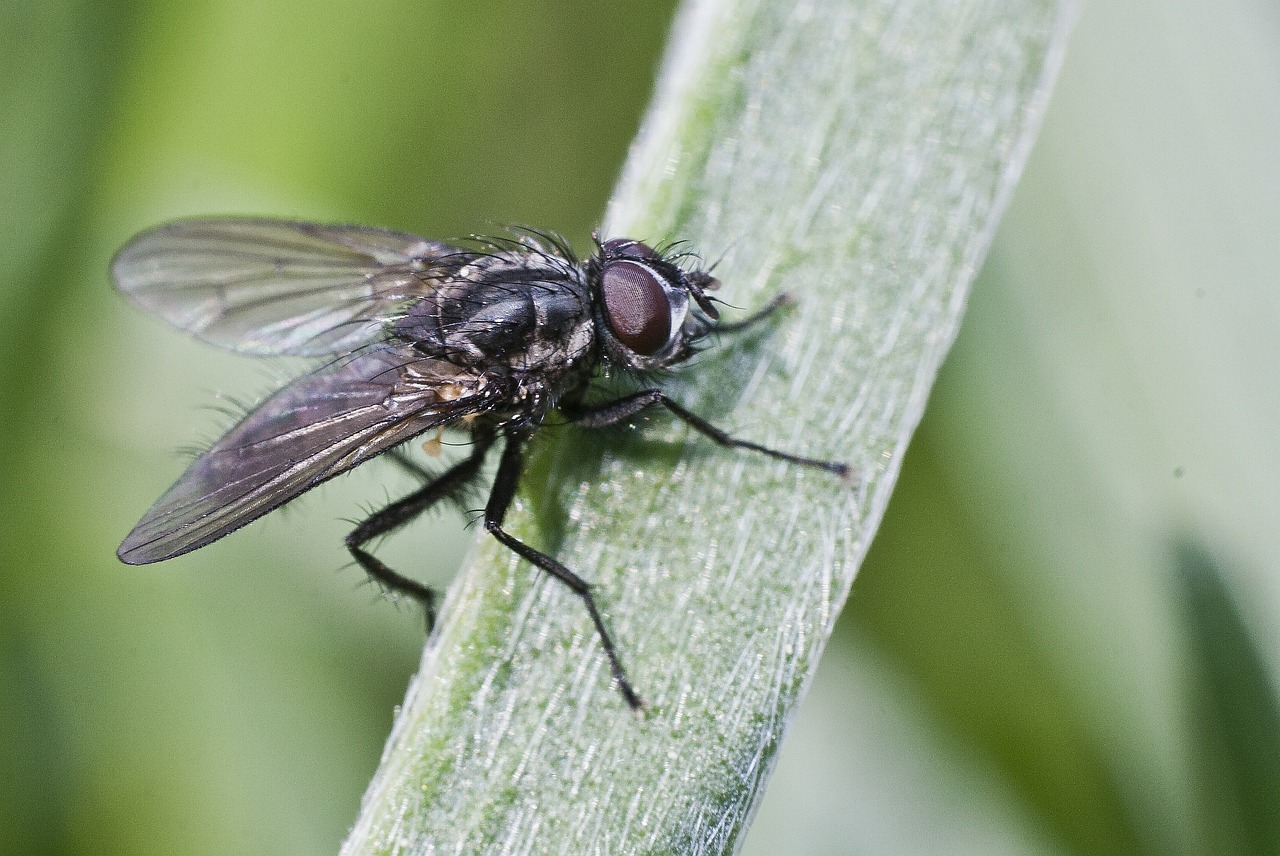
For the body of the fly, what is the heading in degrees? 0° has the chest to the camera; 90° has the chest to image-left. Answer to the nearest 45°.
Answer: approximately 270°
